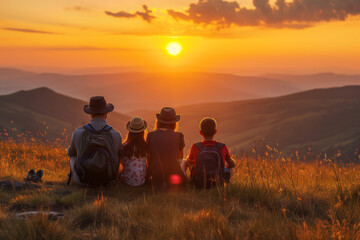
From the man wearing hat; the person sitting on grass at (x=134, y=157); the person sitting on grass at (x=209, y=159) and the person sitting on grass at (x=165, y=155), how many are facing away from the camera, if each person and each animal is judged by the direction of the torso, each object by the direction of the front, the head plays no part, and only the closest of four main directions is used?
4

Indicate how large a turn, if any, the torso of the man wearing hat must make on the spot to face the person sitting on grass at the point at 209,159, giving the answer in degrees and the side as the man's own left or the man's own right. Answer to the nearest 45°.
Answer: approximately 90° to the man's own right

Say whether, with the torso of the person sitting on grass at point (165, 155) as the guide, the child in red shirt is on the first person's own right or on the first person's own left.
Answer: on the first person's own right

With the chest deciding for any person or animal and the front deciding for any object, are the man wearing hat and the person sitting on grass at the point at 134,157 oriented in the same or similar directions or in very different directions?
same or similar directions

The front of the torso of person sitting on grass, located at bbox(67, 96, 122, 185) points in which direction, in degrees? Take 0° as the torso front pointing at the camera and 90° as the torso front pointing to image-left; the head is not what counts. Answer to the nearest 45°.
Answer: approximately 180°

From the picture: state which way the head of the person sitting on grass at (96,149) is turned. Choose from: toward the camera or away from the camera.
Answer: away from the camera

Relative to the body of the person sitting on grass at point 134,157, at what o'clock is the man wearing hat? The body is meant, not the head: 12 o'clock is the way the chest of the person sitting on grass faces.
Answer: The man wearing hat is roughly at 8 o'clock from the person sitting on grass.

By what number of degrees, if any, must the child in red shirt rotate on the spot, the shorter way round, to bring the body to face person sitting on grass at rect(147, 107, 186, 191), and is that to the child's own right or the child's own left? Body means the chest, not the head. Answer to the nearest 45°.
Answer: approximately 90° to the child's own left

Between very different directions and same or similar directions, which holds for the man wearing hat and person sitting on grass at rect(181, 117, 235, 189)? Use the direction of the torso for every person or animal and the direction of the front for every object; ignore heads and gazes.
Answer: same or similar directions

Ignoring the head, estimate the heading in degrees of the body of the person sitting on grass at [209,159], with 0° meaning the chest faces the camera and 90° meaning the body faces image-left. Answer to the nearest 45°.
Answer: approximately 180°

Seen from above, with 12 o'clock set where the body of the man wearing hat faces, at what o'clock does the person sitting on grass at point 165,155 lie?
The person sitting on grass is roughly at 3 o'clock from the man wearing hat.

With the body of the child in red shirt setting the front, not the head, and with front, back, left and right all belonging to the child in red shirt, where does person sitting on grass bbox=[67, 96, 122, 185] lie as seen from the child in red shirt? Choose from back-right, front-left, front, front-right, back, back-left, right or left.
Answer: left
